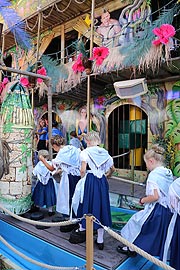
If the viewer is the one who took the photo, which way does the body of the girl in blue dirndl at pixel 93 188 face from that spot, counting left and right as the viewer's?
facing away from the viewer and to the left of the viewer

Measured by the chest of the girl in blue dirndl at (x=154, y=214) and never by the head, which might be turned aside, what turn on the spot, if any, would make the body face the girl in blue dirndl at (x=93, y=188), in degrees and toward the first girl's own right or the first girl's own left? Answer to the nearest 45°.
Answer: approximately 45° to the first girl's own right

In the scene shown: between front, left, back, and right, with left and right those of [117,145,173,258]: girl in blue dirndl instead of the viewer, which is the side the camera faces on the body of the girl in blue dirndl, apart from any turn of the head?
left

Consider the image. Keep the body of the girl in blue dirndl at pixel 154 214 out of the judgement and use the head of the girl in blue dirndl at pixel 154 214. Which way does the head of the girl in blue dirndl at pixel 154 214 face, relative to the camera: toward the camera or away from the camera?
away from the camera
